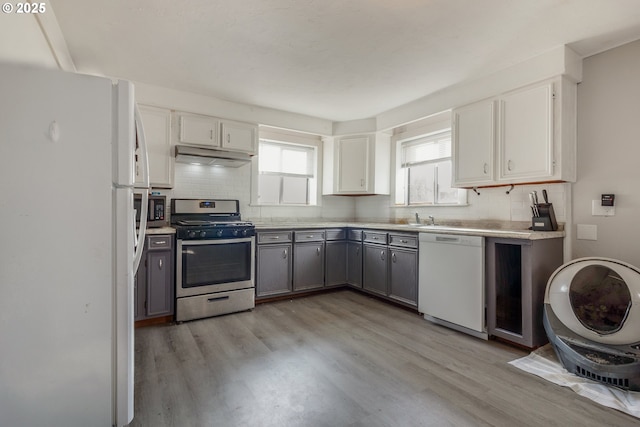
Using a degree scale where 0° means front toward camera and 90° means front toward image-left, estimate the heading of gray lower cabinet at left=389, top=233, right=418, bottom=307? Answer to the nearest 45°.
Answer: approximately 45°

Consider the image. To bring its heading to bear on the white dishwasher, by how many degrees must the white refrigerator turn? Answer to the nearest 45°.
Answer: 0° — it already faces it

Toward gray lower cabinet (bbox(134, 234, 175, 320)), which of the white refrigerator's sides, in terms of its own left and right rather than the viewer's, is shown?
left

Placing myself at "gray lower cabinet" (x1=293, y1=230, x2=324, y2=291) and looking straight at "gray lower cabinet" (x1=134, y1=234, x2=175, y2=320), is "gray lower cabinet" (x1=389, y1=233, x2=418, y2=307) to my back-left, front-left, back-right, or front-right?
back-left

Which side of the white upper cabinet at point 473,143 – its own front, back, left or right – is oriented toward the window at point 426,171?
right

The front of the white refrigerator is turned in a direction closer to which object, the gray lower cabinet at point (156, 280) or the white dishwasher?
the white dishwasher

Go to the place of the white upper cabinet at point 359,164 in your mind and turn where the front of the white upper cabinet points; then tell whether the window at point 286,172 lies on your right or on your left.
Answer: on your right

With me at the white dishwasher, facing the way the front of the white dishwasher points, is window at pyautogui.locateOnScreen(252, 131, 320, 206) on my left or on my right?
on my right

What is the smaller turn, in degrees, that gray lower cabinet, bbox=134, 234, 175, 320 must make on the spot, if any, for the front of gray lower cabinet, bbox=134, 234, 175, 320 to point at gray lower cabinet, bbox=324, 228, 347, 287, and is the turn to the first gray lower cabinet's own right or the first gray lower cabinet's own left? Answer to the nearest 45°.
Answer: approximately 90° to the first gray lower cabinet's own left

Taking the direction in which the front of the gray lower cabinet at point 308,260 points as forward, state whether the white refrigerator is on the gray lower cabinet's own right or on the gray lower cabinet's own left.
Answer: on the gray lower cabinet's own right
